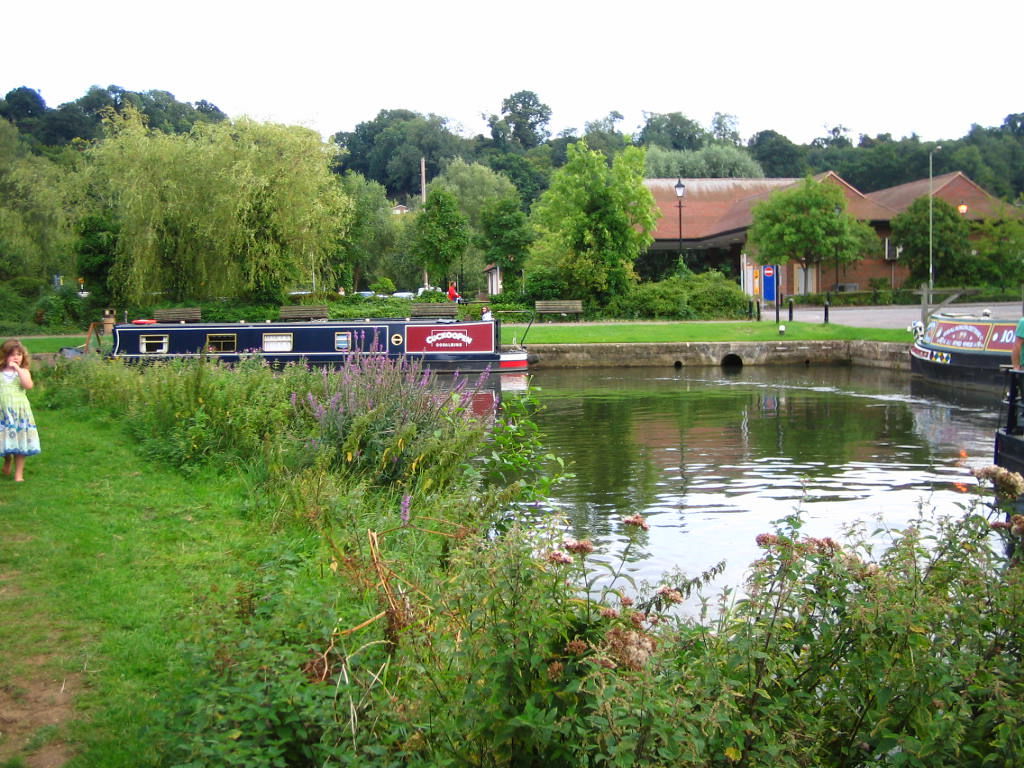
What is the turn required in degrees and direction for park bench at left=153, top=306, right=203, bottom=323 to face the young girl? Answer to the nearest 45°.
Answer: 0° — it already faces them

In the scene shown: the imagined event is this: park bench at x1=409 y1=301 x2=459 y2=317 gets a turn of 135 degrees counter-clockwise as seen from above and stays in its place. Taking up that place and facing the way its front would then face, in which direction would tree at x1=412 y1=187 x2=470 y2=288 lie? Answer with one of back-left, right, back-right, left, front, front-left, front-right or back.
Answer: front-left

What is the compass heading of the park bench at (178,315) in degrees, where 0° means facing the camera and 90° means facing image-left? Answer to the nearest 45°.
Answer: approximately 0°

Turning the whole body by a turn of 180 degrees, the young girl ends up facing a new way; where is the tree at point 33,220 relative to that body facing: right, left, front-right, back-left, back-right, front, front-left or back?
front

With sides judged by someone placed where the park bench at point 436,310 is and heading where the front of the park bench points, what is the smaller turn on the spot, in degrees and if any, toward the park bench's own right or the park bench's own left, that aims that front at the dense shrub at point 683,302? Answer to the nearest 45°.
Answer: approximately 135° to the park bench's own left

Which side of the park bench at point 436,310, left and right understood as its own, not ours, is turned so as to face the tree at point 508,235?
back

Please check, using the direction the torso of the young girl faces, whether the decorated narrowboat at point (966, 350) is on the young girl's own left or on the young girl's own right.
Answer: on the young girl's own left

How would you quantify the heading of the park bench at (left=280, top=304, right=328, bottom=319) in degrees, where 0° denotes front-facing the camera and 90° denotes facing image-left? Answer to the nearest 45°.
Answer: approximately 0°

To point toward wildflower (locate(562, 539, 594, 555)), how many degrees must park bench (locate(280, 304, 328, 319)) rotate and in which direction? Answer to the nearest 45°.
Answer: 0° — it already faces it

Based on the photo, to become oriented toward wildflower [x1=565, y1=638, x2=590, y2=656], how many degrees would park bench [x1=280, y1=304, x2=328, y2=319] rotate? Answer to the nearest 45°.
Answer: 0° — it already faces it

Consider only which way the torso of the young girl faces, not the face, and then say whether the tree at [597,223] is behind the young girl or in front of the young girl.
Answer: behind

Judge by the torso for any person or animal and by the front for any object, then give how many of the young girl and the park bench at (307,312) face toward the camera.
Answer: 2
